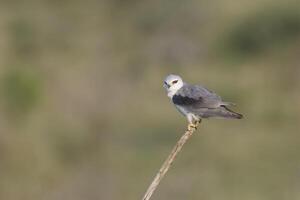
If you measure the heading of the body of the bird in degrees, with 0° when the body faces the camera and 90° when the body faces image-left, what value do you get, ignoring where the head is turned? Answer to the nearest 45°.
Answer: approximately 90°
